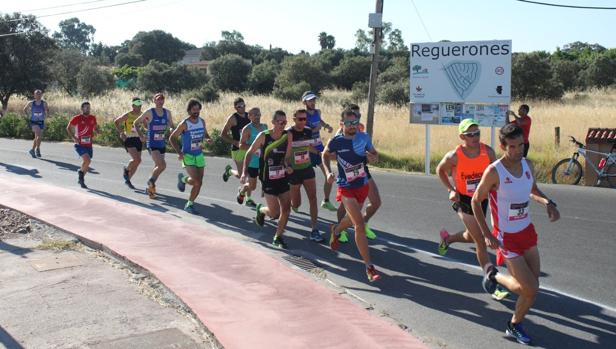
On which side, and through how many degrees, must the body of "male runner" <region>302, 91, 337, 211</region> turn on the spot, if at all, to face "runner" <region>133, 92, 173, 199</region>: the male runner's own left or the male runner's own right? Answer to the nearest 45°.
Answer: approximately 180°

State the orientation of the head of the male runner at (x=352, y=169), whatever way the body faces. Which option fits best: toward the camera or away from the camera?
toward the camera

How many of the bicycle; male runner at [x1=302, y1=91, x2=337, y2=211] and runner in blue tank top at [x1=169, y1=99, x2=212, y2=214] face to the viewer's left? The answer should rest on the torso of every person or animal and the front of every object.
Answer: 1

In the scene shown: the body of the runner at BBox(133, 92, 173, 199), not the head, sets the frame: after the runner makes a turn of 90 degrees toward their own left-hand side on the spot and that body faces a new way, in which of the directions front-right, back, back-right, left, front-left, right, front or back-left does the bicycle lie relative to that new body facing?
front-right

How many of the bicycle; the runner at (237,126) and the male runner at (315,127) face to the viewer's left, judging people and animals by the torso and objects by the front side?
1

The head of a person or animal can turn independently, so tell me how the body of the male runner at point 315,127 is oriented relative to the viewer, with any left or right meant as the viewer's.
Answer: facing the viewer and to the right of the viewer

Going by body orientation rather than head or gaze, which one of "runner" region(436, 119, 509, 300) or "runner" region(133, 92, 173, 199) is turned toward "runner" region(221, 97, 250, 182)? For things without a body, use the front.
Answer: "runner" region(133, 92, 173, 199)

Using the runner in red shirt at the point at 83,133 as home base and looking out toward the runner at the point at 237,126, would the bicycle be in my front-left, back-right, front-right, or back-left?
front-left

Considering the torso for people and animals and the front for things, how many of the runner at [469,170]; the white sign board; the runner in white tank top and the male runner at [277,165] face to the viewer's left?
0

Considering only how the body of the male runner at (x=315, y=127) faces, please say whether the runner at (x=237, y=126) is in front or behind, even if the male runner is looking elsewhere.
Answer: behind

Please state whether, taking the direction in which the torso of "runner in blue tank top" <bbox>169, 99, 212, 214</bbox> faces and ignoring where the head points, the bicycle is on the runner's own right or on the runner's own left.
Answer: on the runner's own left

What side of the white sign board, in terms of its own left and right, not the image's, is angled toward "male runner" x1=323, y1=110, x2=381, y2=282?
front

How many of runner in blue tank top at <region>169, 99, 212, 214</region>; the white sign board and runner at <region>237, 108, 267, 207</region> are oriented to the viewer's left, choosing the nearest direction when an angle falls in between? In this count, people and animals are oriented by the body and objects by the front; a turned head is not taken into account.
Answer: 0

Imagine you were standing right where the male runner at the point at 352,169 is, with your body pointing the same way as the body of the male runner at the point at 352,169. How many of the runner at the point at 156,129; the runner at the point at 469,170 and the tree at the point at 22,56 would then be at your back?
2

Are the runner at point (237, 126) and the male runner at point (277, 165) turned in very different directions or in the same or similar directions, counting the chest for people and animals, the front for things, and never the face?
same or similar directions

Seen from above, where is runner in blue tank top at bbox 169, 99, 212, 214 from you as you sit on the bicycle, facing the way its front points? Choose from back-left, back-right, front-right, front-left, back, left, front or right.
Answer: front-left

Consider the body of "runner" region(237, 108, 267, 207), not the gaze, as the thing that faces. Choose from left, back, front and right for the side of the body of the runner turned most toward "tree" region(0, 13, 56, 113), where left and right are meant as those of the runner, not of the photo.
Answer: back
